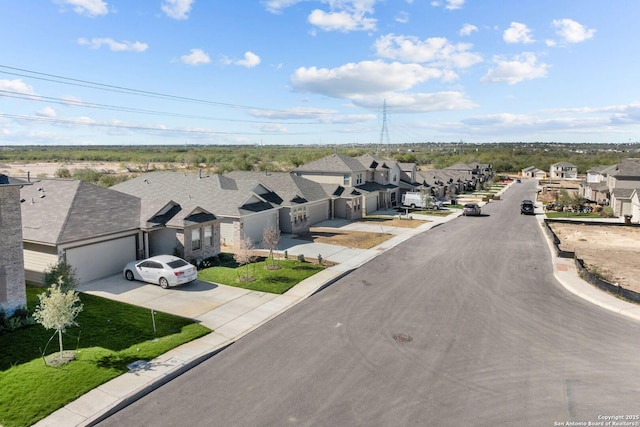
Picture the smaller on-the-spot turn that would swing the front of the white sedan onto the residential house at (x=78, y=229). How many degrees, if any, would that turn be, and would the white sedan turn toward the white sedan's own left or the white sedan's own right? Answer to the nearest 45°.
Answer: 0° — it already faces it

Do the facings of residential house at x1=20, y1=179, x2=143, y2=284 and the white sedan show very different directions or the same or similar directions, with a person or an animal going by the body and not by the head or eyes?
very different directions

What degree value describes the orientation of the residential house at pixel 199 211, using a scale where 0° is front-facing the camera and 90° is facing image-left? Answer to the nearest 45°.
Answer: approximately 315°

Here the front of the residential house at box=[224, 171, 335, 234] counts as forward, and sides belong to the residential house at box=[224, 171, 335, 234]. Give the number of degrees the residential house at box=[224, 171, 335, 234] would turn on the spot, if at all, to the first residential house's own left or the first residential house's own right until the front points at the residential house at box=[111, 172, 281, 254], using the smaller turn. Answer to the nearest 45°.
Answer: approximately 90° to the first residential house's own right

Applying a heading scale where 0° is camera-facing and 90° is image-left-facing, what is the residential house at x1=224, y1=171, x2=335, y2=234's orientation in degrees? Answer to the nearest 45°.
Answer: approximately 315°

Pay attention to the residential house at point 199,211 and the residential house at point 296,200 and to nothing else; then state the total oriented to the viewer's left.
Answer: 0

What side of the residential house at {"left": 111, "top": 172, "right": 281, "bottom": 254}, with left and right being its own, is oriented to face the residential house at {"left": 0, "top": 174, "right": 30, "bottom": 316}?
right

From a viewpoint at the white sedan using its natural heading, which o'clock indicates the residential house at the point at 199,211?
The residential house is roughly at 2 o'clock from the white sedan.

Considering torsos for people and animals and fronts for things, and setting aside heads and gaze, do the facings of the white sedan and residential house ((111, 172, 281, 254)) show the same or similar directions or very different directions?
very different directions

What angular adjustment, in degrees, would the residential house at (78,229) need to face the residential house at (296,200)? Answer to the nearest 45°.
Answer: approximately 90° to its left

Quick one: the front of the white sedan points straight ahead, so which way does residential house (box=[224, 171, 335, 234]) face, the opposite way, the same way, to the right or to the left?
the opposite way

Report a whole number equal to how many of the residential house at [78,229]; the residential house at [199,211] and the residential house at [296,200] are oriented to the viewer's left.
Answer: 0

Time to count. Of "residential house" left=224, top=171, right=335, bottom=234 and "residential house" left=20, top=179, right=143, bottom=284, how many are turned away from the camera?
0

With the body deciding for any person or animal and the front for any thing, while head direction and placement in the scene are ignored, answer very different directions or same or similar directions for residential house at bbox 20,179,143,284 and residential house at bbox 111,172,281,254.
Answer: same or similar directions

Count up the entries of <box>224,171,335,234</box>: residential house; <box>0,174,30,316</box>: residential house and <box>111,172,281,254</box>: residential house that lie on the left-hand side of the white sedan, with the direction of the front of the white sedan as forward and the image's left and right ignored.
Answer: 1

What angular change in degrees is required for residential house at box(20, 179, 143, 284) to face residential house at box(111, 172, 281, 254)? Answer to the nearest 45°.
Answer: approximately 90° to its left

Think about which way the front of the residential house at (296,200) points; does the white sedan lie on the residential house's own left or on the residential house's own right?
on the residential house's own right
